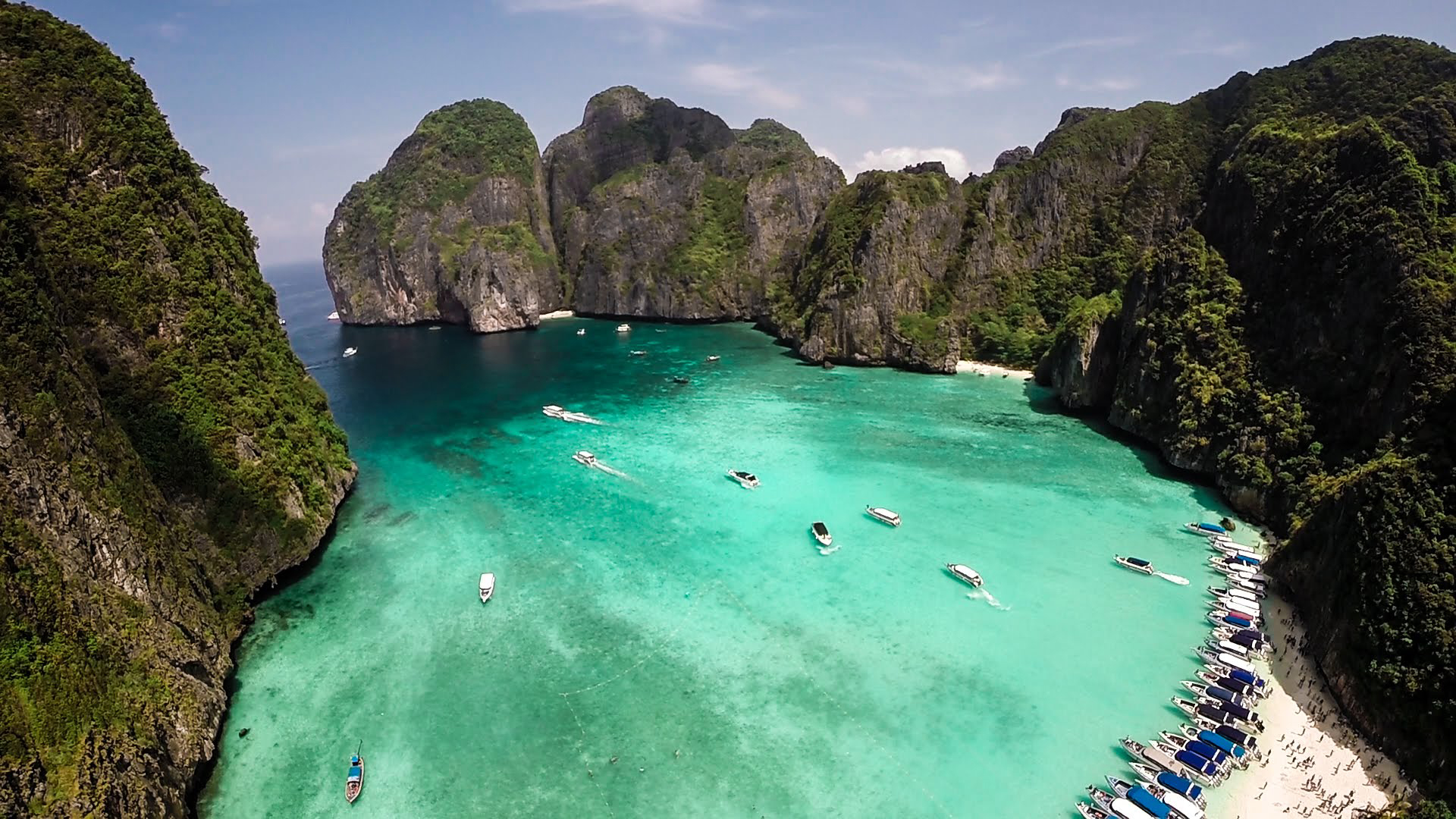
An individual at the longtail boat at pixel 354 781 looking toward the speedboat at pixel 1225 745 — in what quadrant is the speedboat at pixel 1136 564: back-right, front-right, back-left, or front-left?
front-left

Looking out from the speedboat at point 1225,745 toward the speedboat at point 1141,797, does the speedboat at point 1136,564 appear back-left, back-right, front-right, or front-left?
back-right

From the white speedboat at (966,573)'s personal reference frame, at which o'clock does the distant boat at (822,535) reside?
The distant boat is roughly at 11 o'clock from the white speedboat.

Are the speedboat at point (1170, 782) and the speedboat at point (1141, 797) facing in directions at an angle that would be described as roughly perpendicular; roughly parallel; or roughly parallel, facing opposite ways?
roughly parallel

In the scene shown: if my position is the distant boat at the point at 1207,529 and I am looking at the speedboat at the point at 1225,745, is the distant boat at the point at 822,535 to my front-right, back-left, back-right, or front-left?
front-right

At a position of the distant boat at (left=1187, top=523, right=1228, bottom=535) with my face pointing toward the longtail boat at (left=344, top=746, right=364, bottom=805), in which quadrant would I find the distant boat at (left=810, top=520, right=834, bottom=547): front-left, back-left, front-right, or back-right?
front-right

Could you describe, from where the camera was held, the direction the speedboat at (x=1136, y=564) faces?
facing away from the viewer and to the left of the viewer

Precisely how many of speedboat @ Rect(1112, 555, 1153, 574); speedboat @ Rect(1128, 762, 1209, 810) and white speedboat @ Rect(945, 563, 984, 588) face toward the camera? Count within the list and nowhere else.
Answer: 0

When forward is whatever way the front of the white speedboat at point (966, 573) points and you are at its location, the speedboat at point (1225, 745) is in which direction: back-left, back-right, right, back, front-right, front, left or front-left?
back
